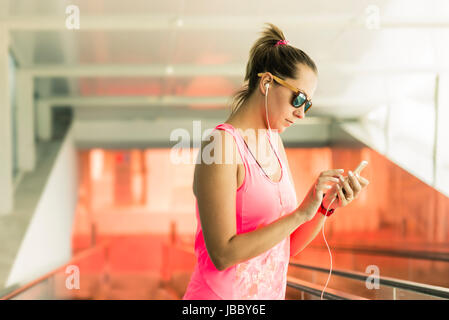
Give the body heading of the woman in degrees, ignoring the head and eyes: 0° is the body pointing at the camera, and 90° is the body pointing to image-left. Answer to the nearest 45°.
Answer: approximately 315°

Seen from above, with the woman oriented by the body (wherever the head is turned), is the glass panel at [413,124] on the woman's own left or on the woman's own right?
on the woman's own left
